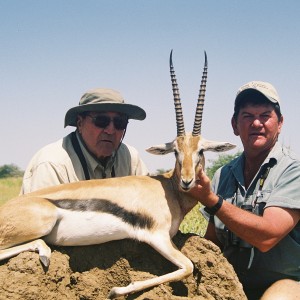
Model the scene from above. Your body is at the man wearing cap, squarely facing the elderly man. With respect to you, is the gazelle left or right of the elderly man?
left

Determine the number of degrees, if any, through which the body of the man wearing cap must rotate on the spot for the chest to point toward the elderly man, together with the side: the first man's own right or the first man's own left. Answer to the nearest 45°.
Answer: approximately 45° to the first man's own right

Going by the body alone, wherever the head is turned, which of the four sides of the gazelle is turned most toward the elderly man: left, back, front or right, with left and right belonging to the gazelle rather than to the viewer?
left

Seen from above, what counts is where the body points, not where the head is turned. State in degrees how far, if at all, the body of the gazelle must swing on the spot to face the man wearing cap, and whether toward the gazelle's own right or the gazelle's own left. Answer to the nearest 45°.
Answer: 0° — it already faces them

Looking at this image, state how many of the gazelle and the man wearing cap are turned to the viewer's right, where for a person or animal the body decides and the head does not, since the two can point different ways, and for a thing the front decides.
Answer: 1

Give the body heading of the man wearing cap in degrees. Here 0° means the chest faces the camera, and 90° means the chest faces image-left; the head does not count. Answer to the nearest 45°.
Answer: approximately 45°

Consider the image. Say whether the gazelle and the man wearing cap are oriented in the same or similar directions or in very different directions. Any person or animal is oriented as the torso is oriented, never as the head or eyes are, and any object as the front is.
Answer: very different directions

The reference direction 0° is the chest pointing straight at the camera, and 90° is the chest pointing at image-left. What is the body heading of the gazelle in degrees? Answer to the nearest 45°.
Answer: approximately 270°
